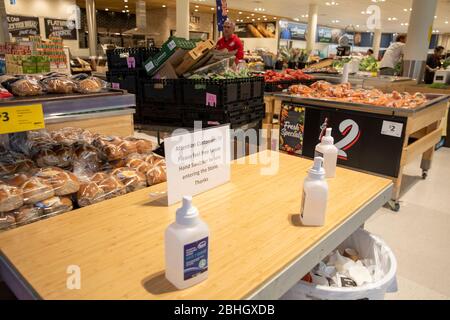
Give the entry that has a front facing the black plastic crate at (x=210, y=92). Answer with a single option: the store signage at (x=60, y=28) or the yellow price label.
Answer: the store signage

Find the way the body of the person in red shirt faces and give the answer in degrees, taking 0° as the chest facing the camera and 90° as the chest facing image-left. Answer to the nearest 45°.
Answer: approximately 45°

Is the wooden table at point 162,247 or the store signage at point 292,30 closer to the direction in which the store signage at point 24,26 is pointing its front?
the wooden table

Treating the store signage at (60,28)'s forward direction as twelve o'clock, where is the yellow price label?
The yellow price label is roughly at 12 o'clock from the store signage.

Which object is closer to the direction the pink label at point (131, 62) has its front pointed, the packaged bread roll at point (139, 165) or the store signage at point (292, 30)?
the packaged bread roll

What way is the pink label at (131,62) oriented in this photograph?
toward the camera

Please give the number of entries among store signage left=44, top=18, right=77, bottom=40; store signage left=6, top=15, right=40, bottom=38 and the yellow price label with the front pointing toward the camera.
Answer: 3

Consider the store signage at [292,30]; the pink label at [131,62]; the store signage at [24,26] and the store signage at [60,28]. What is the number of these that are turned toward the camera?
4

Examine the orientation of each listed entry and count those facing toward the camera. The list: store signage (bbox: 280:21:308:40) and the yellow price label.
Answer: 2

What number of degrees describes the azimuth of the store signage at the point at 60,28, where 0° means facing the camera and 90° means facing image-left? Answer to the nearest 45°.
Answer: approximately 0°

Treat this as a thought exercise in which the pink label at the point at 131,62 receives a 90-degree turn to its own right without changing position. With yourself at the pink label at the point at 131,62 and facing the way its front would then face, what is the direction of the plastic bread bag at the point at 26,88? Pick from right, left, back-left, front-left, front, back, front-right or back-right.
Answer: left

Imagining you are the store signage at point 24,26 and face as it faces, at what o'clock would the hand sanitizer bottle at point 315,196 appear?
The hand sanitizer bottle is roughly at 12 o'clock from the store signage.

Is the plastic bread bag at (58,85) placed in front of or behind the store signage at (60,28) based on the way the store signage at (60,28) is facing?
in front

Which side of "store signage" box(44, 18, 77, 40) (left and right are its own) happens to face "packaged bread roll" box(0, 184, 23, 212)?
front

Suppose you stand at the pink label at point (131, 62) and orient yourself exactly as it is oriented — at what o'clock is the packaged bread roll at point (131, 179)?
The packaged bread roll is roughly at 12 o'clock from the pink label.

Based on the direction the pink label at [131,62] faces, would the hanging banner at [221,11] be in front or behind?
behind

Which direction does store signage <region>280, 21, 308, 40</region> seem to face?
toward the camera
